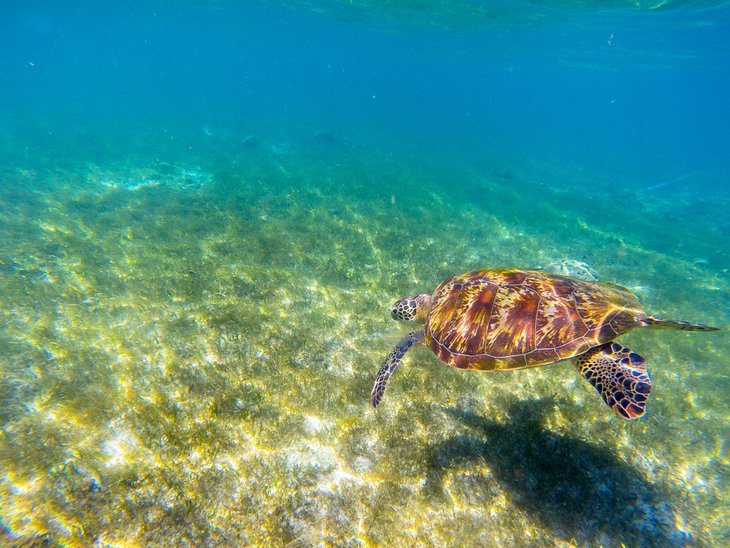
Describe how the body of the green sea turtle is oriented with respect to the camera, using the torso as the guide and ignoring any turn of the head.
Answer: to the viewer's left
